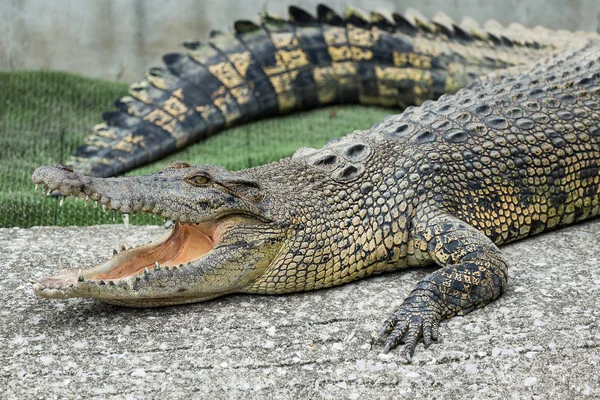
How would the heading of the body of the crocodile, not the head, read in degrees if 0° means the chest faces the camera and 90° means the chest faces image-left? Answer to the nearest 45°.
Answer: approximately 90°
